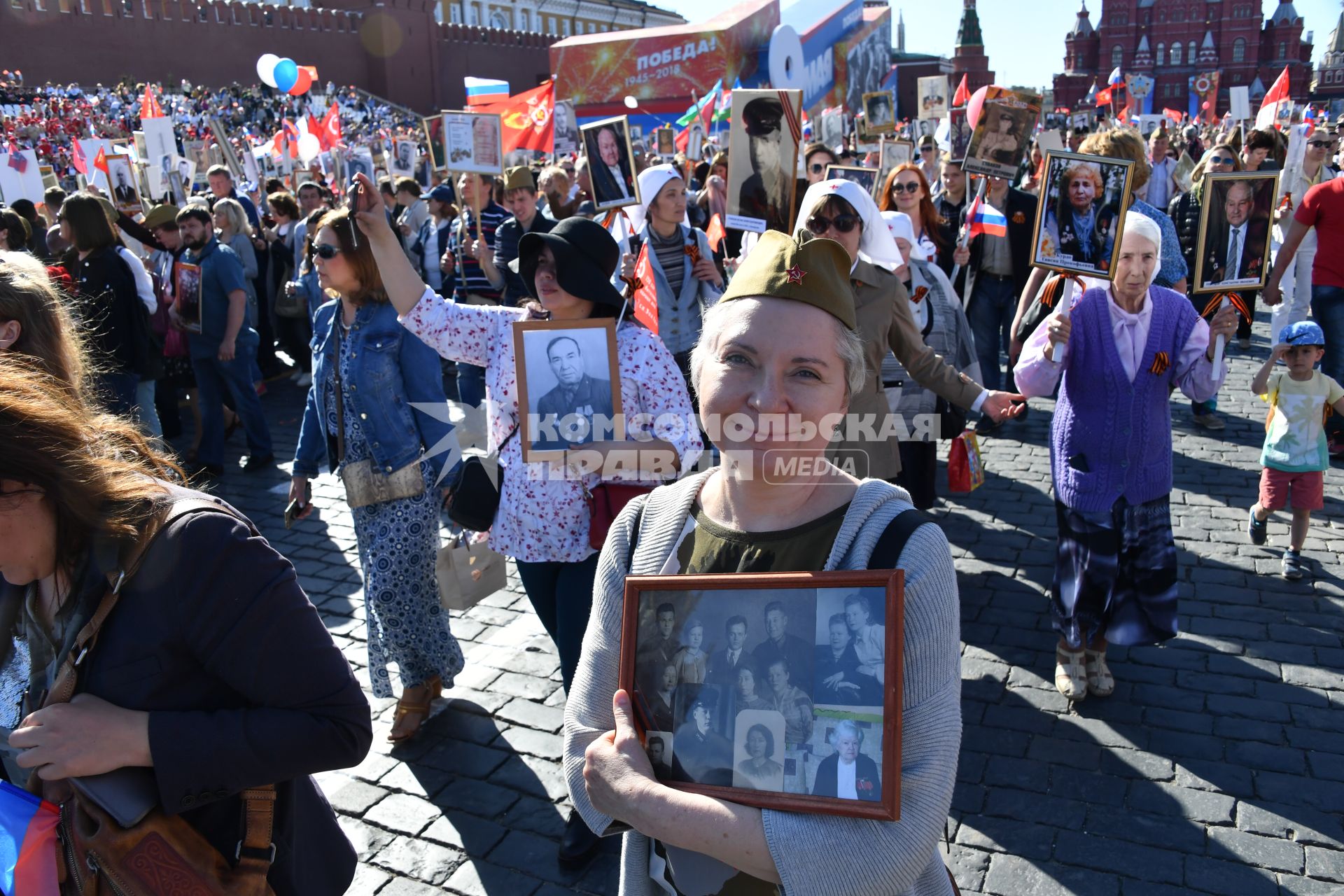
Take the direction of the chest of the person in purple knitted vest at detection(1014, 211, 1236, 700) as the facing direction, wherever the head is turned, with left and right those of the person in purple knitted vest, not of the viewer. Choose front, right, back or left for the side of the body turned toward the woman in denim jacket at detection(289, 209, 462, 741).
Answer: right

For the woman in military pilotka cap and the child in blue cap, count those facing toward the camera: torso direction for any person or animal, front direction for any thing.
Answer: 2

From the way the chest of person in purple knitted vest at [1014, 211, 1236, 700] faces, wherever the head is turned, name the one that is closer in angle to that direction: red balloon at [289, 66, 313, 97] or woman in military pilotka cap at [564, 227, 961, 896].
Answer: the woman in military pilotka cap

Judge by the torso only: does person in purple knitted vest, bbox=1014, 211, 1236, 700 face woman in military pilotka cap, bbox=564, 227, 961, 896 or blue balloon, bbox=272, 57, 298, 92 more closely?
the woman in military pilotka cap

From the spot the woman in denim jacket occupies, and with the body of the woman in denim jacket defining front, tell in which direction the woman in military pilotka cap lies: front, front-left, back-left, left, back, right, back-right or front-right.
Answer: front-left

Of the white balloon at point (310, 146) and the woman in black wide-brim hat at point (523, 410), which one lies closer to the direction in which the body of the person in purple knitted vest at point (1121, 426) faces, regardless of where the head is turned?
the woman in black wide-brim hat

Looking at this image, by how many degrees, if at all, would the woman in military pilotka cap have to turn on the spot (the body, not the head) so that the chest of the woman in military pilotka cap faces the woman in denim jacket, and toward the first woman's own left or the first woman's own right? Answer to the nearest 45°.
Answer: approximately 135° to the first woman's own right

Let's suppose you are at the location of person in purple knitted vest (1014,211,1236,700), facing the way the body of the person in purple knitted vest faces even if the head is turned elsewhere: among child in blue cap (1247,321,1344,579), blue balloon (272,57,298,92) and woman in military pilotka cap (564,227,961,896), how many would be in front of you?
1

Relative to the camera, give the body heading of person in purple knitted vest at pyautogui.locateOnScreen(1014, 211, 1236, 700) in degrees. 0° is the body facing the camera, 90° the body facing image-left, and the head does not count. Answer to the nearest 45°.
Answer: approximately 0°

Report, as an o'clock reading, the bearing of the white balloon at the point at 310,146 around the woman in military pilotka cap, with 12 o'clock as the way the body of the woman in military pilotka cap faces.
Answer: The white balloon is roughly at 5 o'clock from the woman in military pilotka cap.

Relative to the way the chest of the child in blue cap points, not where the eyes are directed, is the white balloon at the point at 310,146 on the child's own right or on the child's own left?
on the child's own right

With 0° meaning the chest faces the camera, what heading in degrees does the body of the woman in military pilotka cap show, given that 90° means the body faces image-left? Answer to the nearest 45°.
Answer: approximately 0°
